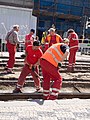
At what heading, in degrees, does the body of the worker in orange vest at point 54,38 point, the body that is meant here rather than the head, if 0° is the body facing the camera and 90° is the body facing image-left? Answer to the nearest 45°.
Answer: approximately 0°

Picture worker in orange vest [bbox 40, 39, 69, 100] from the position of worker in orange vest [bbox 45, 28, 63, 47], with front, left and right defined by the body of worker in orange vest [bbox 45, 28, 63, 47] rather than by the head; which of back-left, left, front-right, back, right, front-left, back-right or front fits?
front

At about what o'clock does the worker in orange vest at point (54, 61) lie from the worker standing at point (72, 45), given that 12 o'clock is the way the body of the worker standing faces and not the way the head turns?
The worker in orange vest is roughly at 9 o'clock from the worker standing.

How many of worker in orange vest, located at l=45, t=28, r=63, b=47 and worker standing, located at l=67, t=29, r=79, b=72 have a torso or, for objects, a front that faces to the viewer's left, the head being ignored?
1

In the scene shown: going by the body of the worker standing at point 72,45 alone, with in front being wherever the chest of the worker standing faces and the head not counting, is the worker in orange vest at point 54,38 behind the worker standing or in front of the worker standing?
in front

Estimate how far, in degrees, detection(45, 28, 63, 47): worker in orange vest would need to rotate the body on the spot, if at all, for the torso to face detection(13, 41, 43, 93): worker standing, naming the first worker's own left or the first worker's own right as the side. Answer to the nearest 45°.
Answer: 0° — they already face them

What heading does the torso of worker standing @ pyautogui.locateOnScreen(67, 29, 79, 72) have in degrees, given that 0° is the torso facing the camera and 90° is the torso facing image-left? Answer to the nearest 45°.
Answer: approximately 90°

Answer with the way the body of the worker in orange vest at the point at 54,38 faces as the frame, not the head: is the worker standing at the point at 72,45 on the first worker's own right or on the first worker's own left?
on the first worker's own left

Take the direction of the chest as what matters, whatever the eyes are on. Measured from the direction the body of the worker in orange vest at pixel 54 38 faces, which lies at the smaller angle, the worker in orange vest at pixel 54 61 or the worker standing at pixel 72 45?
the worker in orange vest

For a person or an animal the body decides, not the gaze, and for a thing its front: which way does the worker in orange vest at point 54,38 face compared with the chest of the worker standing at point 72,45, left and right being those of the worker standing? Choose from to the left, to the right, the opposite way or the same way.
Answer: to the left
